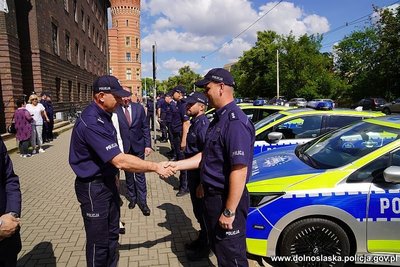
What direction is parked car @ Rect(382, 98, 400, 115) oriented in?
to the viewer's left

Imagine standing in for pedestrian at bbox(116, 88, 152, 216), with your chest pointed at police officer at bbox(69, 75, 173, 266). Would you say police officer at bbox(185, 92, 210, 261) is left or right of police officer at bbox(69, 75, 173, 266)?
left

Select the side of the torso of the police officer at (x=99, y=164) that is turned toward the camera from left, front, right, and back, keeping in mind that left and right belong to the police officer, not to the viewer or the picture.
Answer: right

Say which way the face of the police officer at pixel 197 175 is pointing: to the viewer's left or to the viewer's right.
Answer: to the viewer's left

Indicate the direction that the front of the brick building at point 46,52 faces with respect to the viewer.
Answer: facing the viewer and to the right of the viewer

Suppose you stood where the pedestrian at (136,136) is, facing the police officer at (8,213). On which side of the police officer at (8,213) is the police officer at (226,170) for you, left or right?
left

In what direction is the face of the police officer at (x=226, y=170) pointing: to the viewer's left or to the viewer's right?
to the viewer's left

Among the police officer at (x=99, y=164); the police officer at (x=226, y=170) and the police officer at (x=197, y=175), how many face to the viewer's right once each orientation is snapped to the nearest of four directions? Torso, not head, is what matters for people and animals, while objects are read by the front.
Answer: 1

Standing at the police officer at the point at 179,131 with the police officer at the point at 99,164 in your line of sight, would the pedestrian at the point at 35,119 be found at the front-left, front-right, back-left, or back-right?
back-right

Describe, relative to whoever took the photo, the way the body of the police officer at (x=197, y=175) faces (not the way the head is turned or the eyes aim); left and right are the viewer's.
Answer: facing to the left of the viewer

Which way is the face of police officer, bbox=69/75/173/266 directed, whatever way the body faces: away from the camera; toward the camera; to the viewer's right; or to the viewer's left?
to the viewer's right

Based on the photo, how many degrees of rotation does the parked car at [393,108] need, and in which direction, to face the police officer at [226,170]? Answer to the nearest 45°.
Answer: approximately 90° to its left

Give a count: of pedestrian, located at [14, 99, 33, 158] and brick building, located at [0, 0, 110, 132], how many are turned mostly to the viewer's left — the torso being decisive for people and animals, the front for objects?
0
